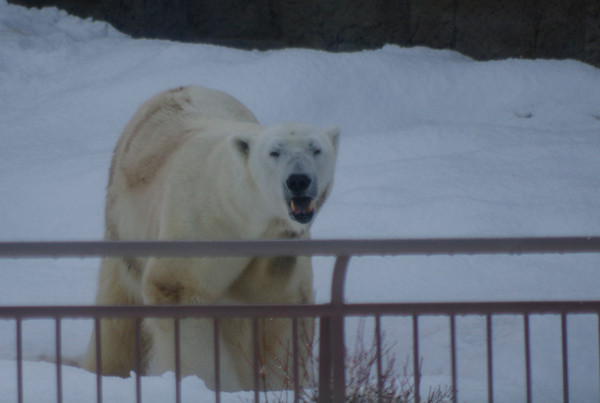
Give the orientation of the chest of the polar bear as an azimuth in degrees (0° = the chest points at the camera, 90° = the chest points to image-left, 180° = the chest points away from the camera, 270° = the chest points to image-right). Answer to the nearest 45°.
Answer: approximately 315°
